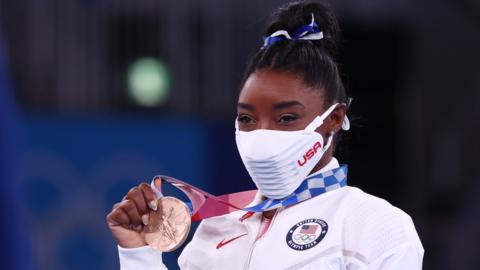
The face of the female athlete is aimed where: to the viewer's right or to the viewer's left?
to the viewer's left

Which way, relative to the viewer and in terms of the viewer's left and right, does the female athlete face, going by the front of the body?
facing the viewer and to the left of the viewer
